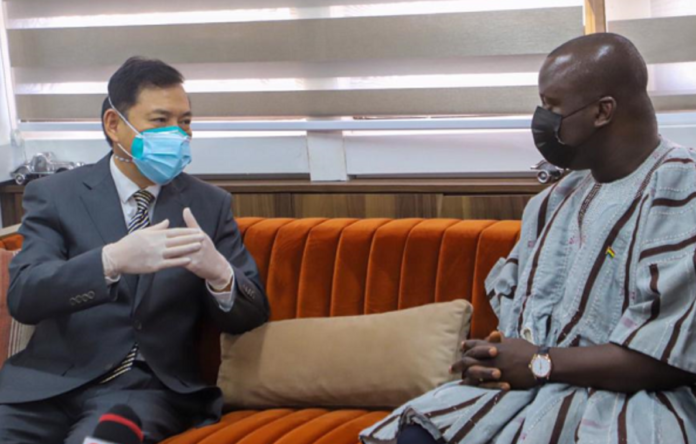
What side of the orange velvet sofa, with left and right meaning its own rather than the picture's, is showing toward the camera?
front

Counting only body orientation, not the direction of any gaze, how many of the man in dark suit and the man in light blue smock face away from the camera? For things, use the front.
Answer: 0

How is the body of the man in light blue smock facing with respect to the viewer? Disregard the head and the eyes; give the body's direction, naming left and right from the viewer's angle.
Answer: facing the viewer and to the left of the viewer

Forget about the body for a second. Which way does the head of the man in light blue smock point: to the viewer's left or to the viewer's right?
to the viewer's left

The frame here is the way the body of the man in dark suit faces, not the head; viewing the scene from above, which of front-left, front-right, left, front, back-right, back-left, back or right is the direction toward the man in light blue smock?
front

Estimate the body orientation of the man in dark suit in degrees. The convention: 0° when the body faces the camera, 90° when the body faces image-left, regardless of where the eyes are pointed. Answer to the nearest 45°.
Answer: approximately 315°

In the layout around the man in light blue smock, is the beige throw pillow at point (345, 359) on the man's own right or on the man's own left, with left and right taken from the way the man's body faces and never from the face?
on the man's own right
